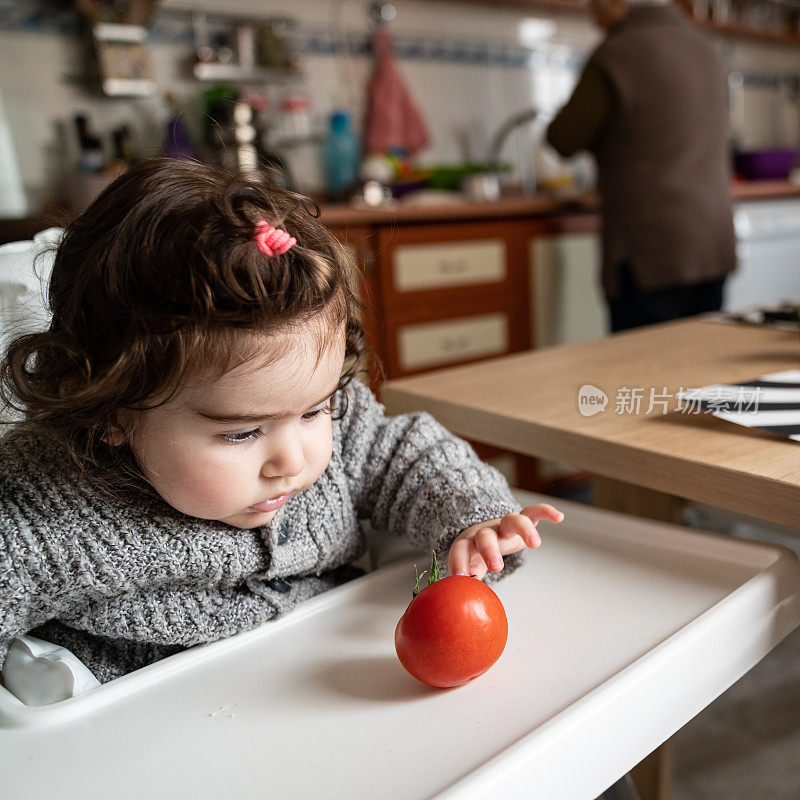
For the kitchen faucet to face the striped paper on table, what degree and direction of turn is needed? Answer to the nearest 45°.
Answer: approximately 90° to its left

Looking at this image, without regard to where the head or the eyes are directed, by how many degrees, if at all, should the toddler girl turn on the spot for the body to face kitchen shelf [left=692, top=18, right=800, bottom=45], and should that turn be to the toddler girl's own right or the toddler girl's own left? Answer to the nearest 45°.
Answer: approximately 90° to the toddler girl's own left

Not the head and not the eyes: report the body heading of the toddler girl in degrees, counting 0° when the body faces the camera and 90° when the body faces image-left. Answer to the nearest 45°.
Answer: approximately 315°

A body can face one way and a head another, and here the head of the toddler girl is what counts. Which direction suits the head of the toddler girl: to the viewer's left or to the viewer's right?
to the viewer's right

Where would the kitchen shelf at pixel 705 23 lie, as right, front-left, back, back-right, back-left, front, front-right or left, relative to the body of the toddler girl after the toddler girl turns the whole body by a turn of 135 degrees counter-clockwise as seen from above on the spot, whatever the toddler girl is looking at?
front-right

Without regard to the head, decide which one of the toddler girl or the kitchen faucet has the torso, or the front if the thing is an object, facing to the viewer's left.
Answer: the kitchen faucet

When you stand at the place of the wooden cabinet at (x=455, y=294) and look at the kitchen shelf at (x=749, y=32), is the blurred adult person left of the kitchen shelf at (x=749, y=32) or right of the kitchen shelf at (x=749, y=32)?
right

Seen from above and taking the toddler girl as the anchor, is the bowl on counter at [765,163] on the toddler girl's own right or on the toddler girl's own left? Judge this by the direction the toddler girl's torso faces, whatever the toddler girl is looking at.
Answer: on the toddler girl's own left
